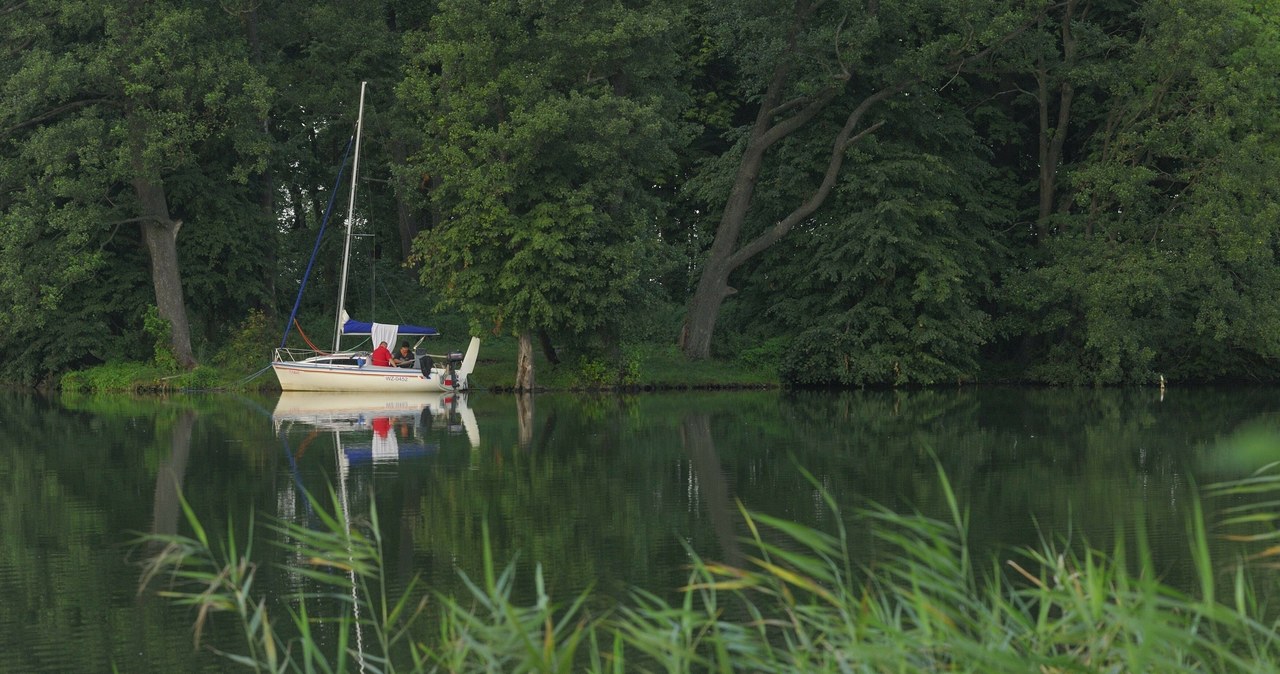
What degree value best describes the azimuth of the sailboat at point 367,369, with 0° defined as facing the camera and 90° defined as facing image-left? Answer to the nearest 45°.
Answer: approximately 90°

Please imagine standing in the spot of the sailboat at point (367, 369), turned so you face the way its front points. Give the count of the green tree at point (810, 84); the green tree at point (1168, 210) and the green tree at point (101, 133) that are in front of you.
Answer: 1

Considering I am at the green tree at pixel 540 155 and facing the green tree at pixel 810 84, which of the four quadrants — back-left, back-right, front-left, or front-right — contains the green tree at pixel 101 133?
back-left

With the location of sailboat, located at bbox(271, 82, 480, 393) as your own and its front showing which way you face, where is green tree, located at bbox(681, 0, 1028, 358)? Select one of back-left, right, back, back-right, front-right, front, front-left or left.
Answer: back

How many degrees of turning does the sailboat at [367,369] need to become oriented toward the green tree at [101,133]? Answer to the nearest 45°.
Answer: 0° — it already faces it

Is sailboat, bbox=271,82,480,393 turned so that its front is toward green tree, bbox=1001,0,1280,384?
no
